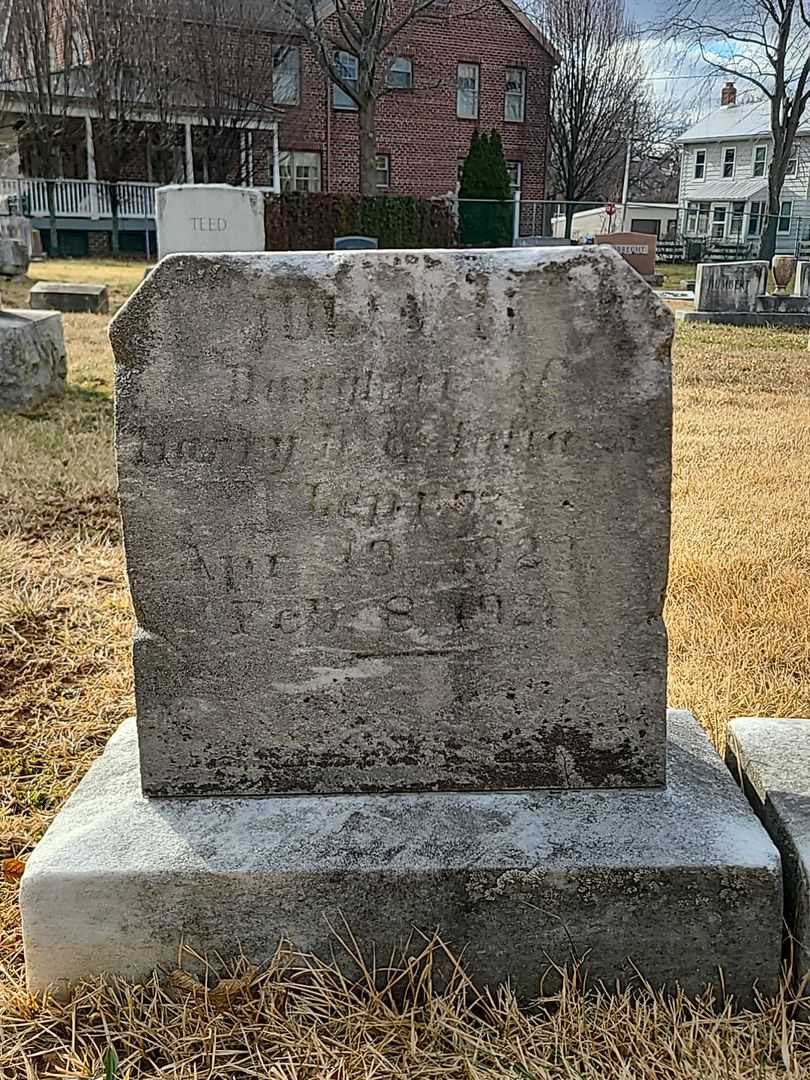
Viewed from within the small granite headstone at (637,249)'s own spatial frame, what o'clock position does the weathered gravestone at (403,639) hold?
The weathered gravestone is roughly at 12 o'clock from the small granite headstone.

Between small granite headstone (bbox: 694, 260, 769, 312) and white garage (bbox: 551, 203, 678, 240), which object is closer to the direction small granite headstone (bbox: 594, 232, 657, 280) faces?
the small granite headstone

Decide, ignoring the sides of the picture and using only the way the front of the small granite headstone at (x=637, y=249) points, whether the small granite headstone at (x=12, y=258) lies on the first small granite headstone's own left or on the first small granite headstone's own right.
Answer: on the first small granite headstone's own right

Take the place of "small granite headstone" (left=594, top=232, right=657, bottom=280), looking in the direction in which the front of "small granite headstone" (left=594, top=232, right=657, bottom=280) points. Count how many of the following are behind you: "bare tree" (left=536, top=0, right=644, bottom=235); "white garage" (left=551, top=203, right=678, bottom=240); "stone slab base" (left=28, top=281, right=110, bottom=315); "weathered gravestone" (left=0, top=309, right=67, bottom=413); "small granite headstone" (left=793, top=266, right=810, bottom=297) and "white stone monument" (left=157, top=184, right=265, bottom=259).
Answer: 2

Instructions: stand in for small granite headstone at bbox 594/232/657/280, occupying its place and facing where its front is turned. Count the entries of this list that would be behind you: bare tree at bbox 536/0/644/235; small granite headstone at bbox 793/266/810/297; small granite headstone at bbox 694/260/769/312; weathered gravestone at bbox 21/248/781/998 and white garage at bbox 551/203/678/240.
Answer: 2

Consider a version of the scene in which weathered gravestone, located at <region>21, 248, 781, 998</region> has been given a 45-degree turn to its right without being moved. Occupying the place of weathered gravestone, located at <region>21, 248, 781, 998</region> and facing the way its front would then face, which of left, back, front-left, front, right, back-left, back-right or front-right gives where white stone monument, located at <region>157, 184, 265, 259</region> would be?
back-right

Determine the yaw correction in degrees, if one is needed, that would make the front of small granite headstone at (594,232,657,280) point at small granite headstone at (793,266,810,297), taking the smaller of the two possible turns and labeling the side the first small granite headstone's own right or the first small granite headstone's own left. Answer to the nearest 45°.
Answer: approximately 45° to the first small granite headstone's own left

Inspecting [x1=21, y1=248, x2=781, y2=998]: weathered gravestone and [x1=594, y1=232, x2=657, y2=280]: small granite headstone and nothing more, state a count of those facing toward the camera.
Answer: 2

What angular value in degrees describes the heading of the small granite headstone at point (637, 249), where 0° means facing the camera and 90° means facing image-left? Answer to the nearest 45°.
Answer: approximately 0°

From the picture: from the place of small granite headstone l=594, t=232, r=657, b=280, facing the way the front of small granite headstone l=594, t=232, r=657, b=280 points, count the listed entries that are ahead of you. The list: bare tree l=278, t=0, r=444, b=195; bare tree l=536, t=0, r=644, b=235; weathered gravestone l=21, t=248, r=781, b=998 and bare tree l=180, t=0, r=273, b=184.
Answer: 1

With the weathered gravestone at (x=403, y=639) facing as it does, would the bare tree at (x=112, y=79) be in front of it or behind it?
behind

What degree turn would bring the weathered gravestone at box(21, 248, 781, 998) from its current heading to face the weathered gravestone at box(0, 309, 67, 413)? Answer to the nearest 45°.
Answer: approximately 135° to its right

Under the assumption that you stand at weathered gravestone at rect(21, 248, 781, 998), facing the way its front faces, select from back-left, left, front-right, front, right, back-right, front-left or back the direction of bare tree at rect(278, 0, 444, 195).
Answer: back

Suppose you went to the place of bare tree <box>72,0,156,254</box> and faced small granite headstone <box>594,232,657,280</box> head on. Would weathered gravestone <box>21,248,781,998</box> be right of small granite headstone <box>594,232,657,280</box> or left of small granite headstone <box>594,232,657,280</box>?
right

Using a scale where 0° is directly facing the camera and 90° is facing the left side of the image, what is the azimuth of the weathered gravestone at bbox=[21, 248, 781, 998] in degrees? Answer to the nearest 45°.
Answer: approximately 0°

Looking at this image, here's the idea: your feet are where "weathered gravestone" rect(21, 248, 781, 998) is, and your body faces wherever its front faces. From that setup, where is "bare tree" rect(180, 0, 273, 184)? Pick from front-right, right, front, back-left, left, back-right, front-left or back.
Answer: back
